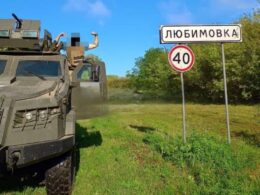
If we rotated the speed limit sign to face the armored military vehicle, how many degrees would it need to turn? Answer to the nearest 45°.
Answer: approximately 45° to its right

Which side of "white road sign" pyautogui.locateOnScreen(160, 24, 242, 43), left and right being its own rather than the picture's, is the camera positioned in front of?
front

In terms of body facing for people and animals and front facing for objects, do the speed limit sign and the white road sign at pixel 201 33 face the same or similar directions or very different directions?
same or similar directions

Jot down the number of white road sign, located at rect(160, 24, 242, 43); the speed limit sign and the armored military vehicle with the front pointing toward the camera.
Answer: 3

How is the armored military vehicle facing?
toward the camera

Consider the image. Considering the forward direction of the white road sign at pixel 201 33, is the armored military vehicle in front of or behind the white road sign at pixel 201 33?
in front

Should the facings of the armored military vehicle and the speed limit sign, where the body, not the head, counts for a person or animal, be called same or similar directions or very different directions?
same or similar directions

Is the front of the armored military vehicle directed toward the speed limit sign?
no

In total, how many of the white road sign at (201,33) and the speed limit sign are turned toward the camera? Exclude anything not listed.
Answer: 2
